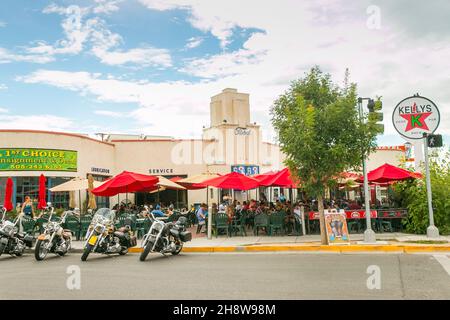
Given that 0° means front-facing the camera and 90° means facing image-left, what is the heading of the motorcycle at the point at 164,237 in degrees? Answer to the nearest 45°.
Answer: approximately 45°

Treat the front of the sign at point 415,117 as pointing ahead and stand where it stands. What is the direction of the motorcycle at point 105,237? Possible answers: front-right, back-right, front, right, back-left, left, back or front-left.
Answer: front-right

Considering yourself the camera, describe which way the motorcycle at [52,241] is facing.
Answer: facing the viewer and to the left of the viewer

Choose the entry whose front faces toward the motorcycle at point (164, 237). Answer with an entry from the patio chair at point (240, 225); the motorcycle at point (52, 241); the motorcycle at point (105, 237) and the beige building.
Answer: the beige building

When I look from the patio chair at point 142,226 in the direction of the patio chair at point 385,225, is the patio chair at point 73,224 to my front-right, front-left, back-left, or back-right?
back-right

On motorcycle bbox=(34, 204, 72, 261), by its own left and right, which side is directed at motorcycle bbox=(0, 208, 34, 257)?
right

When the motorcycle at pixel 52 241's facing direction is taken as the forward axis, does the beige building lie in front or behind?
behind

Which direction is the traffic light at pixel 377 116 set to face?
to the viewer's left

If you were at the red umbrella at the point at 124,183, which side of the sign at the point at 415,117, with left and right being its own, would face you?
right

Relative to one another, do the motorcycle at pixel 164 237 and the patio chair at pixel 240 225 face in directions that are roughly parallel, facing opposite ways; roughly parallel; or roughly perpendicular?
roughly perpendicular

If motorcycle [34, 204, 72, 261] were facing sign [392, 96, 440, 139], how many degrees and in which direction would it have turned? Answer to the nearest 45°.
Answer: approximately 135° to its left

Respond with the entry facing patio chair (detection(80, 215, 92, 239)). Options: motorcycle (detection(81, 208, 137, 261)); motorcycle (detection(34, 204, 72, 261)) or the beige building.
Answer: the beige building

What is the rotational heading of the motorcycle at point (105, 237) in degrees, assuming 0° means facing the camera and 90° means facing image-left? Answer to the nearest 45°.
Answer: approximately 45°

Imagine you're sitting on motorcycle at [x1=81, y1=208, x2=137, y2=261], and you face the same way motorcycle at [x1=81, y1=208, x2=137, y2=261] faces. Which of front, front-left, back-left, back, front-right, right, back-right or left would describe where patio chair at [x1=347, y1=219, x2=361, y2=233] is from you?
back-left

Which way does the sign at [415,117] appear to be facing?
toward the camera
